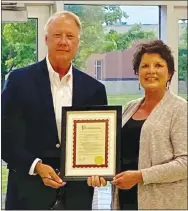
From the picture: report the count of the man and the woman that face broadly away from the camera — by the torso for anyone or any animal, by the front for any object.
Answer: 0

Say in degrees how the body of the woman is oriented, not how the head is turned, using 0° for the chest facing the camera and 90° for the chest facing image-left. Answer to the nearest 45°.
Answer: approximately 45°
